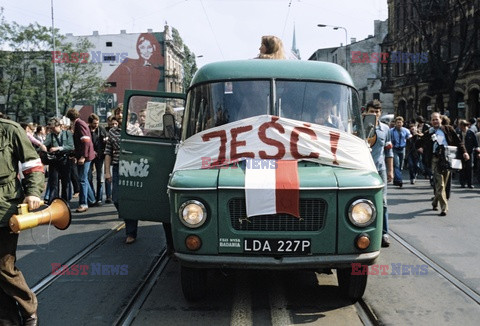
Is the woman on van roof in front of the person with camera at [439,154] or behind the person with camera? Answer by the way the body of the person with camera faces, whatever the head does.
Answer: in front

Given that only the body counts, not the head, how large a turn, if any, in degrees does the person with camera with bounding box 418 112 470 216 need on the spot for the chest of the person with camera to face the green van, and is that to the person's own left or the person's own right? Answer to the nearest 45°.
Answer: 0° — they already face it

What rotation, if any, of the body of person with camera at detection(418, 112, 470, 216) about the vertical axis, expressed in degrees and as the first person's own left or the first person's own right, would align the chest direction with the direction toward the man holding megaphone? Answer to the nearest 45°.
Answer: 0° — they already face them

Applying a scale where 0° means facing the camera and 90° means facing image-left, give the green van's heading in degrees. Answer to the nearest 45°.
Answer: approximately 0°

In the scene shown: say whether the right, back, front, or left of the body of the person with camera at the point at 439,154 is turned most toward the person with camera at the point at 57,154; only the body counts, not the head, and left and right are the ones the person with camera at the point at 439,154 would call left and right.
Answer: right

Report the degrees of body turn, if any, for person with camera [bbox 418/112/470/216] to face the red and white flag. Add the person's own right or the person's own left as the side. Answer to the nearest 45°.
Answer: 0° — they already face it

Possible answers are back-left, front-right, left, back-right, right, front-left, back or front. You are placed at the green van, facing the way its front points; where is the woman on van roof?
back

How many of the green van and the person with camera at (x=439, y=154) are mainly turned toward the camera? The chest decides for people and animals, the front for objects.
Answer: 2

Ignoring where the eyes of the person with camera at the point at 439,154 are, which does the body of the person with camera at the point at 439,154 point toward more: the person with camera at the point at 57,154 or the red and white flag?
the red and white flag

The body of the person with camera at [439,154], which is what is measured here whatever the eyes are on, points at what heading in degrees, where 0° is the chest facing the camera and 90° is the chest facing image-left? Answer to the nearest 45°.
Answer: approximately 0°
